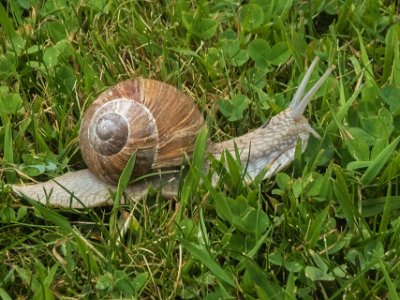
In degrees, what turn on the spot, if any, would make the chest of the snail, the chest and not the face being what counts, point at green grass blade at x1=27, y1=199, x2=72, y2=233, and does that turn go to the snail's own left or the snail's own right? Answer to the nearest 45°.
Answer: approximately 135° to the snail's own right

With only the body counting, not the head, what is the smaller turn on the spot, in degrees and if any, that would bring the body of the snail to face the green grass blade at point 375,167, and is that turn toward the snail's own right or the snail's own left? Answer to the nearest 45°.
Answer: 0° — it already faces it

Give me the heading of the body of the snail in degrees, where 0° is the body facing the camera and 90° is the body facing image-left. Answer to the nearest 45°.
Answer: approximately 270°

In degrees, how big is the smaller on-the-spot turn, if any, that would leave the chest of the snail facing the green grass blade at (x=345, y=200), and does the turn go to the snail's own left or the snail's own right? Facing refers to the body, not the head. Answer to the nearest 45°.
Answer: approximately 45° to the snail's own right

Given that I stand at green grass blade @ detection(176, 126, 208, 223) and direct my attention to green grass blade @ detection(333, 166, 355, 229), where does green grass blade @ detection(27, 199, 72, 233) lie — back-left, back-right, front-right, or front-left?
back-right

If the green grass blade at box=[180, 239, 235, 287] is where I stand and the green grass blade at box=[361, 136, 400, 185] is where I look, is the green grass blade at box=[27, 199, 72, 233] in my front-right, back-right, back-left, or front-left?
back-left

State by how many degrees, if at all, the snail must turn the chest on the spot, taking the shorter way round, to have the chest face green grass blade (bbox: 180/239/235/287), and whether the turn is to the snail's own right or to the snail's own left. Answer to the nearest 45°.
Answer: approximately 90° to the snail's own right
